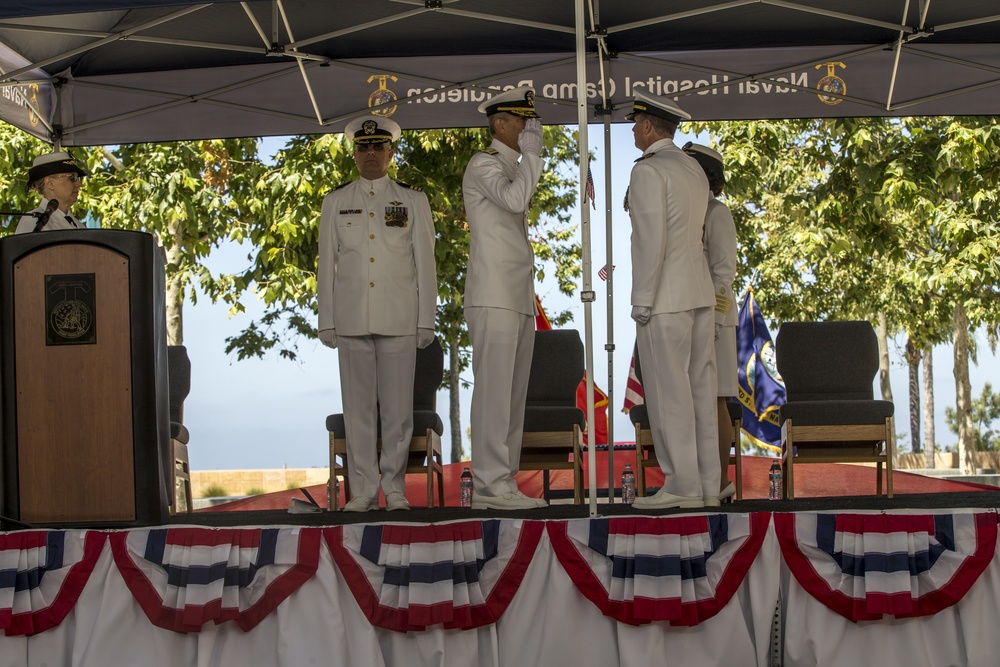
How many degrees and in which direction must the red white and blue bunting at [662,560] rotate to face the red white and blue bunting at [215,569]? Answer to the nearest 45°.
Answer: approximately 90° to its right

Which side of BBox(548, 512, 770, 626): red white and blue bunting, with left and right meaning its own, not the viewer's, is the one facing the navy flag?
back

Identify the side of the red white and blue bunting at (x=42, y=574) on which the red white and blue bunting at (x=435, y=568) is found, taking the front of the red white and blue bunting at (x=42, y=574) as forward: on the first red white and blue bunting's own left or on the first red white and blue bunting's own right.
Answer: on the first red white and blue bunting's own left

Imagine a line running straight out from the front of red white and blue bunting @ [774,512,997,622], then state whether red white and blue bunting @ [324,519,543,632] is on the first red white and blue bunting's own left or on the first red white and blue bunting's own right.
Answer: on the first red white and blue bunting's own right

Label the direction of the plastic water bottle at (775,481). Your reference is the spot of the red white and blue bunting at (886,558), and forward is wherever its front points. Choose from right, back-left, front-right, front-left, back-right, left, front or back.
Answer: back

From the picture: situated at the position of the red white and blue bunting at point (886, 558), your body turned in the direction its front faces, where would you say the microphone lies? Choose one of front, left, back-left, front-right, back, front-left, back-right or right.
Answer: right

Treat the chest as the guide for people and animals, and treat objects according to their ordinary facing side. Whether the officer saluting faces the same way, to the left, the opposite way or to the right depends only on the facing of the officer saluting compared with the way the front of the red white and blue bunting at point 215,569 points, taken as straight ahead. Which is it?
to the left

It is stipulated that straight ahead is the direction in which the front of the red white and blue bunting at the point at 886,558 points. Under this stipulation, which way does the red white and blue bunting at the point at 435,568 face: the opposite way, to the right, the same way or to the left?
the same way

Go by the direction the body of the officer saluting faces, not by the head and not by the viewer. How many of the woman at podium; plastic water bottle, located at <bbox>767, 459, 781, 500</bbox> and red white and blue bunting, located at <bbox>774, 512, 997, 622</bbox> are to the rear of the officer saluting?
1

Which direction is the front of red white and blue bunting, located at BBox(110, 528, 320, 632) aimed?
toward the camera

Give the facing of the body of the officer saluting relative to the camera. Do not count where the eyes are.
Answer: to the viewer's right

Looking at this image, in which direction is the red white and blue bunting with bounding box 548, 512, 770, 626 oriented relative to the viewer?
toward the camera

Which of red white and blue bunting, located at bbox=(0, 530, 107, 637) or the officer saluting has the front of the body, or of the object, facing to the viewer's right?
the officer saluting

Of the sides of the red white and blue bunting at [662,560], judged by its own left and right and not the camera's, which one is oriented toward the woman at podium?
right

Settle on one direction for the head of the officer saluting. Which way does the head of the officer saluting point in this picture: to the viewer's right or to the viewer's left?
to the viewer's right
